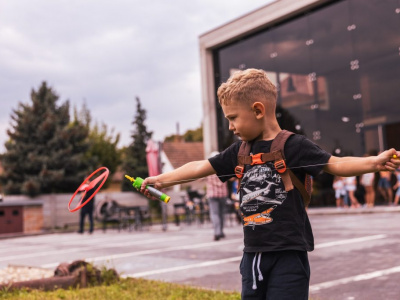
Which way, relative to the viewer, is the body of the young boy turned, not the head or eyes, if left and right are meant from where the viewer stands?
facing the viewer and to the left of the viewer

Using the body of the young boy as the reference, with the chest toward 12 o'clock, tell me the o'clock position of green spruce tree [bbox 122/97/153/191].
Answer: The green spruce tree is roughly at 4 o'clock from the young boy.

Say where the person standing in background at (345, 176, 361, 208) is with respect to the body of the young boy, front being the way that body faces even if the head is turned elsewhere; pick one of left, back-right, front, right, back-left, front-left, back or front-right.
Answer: back-right

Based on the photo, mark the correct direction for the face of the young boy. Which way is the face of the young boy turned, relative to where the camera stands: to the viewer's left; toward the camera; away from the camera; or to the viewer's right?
to the viewer's left

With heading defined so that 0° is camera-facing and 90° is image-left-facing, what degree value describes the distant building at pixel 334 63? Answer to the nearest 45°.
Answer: approximately 45°

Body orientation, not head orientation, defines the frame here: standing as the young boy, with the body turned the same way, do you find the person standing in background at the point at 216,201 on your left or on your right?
on your right

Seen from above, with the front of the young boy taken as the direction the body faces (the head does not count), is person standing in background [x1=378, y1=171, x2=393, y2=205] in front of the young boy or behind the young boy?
behind

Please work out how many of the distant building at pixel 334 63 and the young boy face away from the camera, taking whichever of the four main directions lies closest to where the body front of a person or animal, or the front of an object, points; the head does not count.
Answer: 0

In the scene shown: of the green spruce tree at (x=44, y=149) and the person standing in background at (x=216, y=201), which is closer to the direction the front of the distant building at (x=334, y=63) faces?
the person standing in background

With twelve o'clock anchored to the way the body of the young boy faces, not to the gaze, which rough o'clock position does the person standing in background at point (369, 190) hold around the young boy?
The person standing in background is roughly at 5 o'clock from the young boy.

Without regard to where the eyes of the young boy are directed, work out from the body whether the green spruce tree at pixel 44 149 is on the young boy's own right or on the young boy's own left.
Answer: on the young boy's own right
